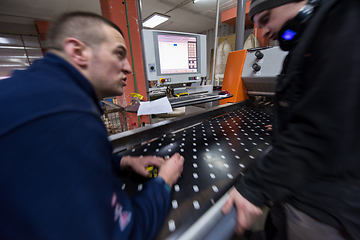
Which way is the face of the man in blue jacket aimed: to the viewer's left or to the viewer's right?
to the viewer's right

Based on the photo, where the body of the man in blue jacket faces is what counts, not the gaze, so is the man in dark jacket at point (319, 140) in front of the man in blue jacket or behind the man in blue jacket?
in front

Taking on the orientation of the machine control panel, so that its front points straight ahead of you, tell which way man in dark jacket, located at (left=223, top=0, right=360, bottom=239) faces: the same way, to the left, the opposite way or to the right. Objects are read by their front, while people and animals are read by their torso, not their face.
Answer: to the right

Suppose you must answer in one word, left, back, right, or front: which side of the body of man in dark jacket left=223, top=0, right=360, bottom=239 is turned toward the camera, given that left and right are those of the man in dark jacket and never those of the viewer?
left

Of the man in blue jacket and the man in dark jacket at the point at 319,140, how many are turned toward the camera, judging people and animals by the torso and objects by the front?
0

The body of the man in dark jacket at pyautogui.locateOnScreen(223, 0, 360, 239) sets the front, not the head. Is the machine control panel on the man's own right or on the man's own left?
on the man's own right

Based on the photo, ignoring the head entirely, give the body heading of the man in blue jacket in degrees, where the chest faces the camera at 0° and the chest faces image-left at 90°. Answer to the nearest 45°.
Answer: approximately 270°

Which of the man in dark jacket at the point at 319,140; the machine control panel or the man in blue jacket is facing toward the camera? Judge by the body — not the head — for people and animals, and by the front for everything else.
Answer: the machine control panel

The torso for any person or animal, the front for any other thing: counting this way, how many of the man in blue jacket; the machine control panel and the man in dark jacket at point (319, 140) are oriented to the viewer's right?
1

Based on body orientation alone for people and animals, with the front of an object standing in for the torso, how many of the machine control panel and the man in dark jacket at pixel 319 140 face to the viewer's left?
1

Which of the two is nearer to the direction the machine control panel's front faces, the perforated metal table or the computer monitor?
the perforated metal table

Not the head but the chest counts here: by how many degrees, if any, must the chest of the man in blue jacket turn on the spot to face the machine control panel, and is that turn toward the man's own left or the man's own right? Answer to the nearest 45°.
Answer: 0° — they already face it

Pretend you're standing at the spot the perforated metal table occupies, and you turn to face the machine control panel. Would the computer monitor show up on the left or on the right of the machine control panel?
left

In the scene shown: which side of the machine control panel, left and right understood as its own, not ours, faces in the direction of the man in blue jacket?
front

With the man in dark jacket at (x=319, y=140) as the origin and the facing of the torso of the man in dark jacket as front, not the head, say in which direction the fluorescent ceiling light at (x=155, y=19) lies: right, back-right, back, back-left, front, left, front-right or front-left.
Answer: front-right

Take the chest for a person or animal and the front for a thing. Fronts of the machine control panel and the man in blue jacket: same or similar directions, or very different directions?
very different directions

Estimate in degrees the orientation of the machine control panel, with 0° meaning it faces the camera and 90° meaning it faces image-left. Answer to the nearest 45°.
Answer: approximately 0°
